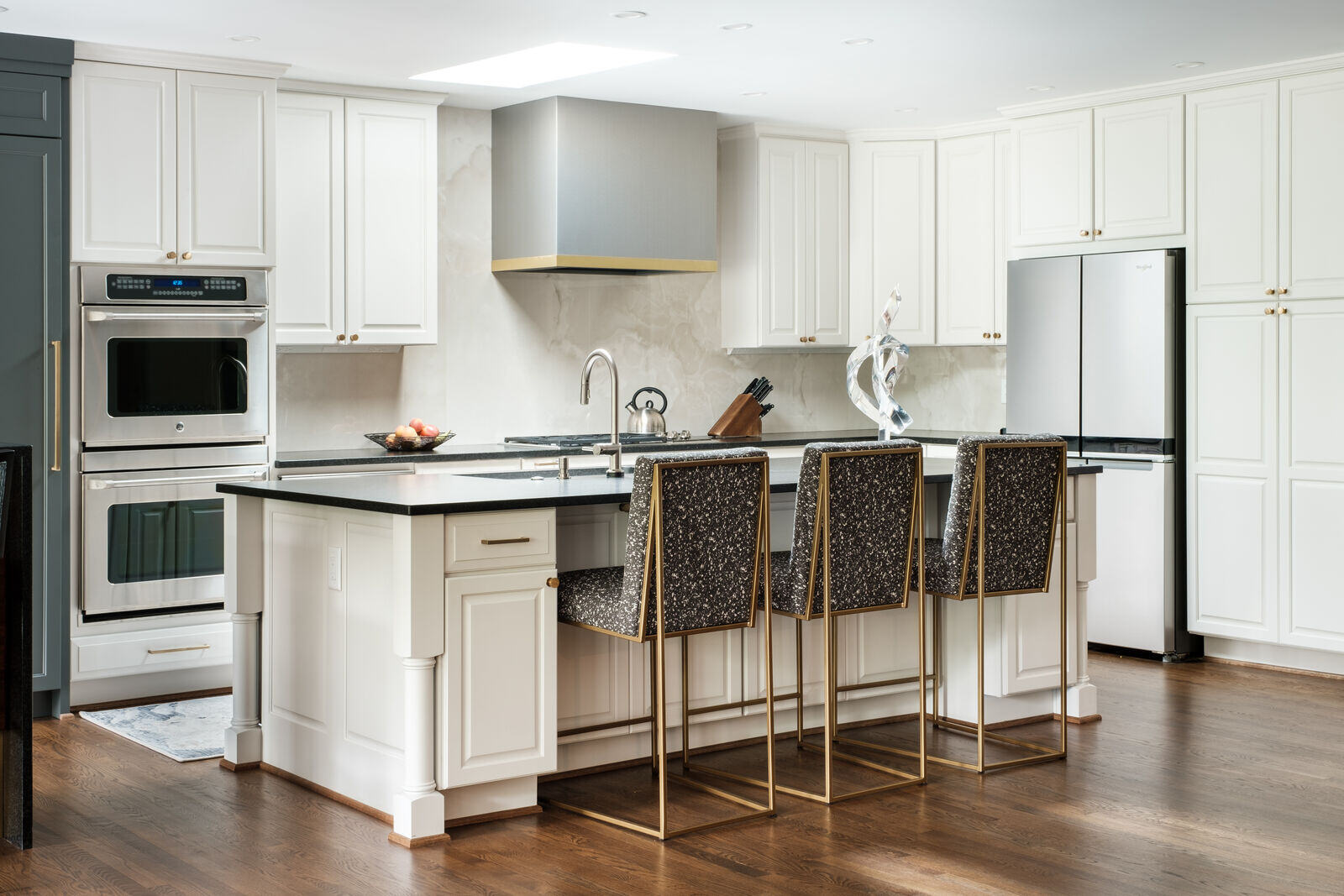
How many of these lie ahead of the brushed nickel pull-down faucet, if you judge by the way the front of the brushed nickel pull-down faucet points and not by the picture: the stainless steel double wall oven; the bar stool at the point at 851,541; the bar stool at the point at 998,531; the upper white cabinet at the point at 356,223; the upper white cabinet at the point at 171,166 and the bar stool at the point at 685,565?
3

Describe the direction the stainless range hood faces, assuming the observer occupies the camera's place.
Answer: facing the viewer and to the right of the viewer

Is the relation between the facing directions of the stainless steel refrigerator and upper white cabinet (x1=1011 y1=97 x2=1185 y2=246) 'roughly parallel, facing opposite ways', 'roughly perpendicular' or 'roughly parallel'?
roughly parallel

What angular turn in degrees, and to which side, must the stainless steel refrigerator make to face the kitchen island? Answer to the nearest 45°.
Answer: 0° — it already faces it

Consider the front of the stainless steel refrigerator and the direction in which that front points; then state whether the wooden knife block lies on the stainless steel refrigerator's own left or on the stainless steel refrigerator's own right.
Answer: on the stainless steel refrigerator's own right

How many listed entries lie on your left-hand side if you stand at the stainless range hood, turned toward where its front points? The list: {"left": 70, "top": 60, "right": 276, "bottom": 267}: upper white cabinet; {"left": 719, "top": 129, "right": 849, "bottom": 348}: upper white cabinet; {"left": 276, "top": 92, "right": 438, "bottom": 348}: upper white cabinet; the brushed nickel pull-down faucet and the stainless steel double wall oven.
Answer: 1

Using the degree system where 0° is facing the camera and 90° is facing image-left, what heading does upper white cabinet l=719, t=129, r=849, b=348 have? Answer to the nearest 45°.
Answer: approximately 315°

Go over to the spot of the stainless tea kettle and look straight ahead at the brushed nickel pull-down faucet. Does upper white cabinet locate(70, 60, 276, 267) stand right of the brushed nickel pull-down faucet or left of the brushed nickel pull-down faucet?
right

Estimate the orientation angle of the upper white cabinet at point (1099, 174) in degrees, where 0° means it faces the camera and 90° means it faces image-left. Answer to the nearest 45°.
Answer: approximately 45°

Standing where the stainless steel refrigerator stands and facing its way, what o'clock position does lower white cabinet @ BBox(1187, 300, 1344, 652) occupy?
The lower white cabinet is roughly at 8 o'clock from the stainless steel refrigerator.

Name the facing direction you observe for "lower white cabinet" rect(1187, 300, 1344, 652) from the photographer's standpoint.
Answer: facing the viewer and to the left of the viewer

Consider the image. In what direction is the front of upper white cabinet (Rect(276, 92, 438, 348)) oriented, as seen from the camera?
facing the viewer

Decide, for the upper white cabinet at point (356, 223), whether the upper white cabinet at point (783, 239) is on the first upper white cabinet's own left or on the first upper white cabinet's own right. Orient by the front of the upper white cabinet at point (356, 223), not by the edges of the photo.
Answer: on the first upper white cabinet's own left
